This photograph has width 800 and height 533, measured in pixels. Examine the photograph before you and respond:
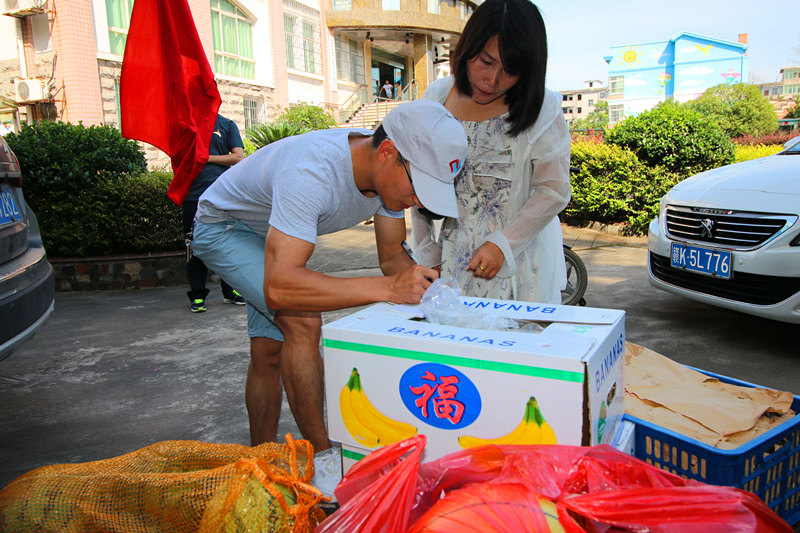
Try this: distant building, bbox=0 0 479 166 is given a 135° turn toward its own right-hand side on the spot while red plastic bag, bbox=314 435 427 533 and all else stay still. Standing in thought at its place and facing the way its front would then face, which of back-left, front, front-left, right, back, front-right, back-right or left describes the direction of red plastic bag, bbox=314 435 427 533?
left

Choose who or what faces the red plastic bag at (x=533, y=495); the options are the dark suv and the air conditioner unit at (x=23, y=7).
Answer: the air conditioner unit

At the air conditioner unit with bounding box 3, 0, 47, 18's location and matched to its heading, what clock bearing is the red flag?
The red flag is roughly at 12 o'clock from the air conditioner unit.

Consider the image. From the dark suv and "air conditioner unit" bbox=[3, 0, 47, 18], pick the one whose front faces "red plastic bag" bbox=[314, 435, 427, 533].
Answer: the air conditioner unit

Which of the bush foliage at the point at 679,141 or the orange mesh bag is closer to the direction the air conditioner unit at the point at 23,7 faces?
the orange mesh bag

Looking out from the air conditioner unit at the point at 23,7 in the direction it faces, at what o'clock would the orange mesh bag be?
The orange mesh bag is roughly at 12 o'clock from the air conditioner unit.

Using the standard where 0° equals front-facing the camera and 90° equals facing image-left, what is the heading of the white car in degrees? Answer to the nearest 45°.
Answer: approximately 45°

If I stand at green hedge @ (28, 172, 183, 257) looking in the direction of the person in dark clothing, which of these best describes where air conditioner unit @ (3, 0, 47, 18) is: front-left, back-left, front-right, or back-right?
back-left

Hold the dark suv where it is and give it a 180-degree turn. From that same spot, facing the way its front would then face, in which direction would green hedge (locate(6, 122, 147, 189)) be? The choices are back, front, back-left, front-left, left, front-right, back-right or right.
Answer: back-left

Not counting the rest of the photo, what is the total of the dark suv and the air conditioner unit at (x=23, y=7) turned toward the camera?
1

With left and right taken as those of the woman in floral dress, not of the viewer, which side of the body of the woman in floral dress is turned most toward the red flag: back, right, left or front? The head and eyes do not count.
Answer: right

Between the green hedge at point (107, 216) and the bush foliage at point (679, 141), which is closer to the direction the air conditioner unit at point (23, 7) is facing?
the green hedge
